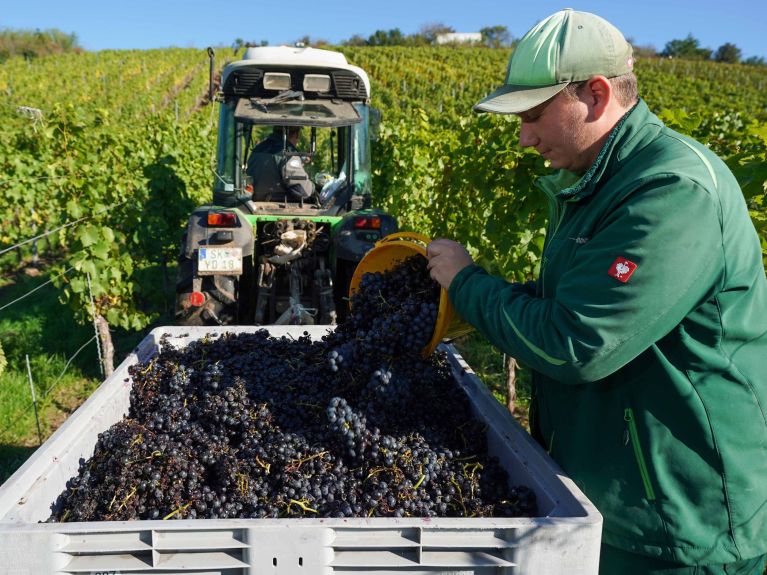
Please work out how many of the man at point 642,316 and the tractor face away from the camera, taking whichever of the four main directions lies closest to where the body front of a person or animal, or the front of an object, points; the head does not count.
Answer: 1

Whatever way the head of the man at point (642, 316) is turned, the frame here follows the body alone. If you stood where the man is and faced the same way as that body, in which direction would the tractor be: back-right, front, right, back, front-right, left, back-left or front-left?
front-right

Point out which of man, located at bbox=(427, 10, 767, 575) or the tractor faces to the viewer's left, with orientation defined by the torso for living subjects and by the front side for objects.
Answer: the man

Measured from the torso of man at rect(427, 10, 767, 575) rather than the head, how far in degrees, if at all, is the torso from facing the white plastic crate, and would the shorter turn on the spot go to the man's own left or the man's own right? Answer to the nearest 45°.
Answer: approximately 45° to the man's own left

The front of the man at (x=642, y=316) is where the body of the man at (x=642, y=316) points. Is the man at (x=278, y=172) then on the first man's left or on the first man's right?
on the first man's right

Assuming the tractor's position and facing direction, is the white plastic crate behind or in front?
behind

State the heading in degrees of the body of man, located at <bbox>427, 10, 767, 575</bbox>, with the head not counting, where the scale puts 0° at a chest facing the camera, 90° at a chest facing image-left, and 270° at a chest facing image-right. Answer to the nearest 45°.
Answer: approximately 90°

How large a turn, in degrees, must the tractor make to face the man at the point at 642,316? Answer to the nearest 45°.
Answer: approximately 180°

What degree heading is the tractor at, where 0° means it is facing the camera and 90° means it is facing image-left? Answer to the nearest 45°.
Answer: approximately 180°
